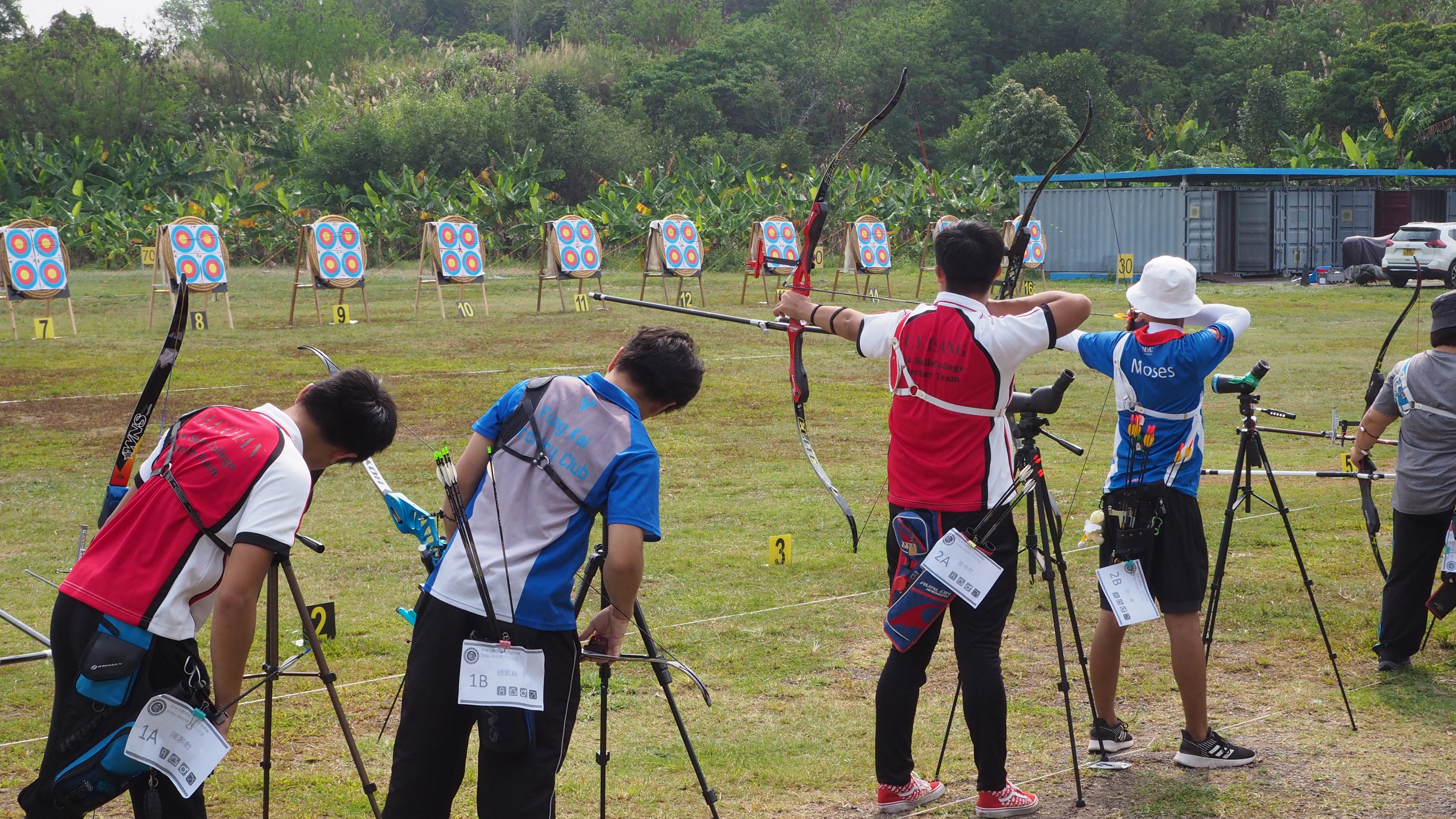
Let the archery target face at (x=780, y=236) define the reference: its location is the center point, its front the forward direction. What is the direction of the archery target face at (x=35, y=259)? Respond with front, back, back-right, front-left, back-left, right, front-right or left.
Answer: right

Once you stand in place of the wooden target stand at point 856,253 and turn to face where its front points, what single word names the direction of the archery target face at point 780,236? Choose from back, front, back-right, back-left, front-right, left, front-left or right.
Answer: back-right

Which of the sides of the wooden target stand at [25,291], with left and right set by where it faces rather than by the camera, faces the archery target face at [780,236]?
left

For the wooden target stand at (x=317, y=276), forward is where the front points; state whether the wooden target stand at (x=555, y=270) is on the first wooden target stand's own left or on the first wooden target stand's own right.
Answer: on the first wooden target stand's own left

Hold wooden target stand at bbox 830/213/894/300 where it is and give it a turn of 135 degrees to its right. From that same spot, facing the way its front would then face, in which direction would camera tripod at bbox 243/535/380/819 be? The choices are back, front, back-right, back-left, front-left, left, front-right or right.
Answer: left

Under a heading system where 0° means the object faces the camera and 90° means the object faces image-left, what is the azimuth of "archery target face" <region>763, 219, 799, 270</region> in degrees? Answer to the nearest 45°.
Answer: approximately 315°

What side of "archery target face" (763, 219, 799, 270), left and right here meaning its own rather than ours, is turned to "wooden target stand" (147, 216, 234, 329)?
right

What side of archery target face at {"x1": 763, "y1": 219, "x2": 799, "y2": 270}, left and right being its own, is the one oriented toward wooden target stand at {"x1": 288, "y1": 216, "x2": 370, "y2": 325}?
right

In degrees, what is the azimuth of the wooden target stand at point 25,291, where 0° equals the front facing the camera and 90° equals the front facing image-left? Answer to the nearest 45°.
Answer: approximately 0°

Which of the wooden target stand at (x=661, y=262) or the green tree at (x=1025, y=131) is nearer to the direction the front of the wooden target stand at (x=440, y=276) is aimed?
the wooden target stand

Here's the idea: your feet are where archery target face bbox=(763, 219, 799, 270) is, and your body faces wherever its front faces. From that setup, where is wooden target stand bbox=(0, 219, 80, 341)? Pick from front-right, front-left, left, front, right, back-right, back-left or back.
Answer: right

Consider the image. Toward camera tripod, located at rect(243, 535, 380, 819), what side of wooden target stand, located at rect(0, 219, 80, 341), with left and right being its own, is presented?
front
